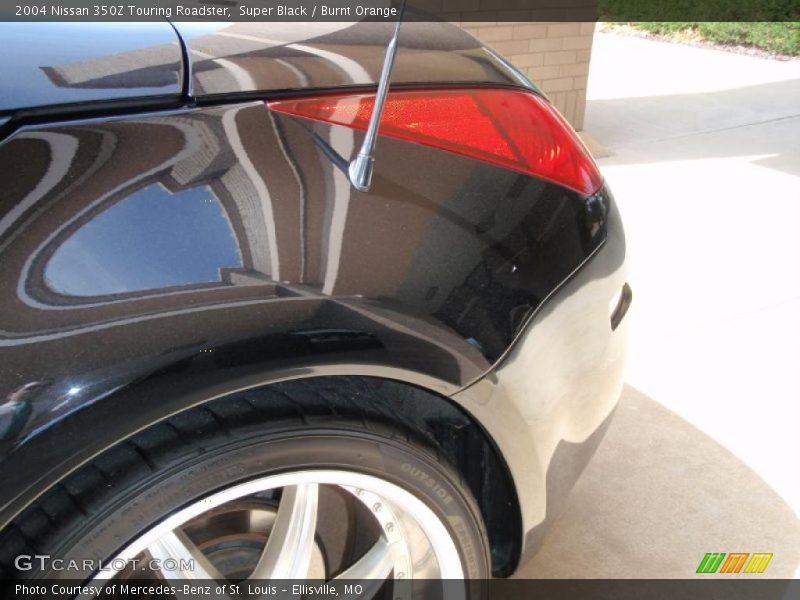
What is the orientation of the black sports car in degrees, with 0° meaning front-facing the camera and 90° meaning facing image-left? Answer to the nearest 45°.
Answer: approximately 90°
